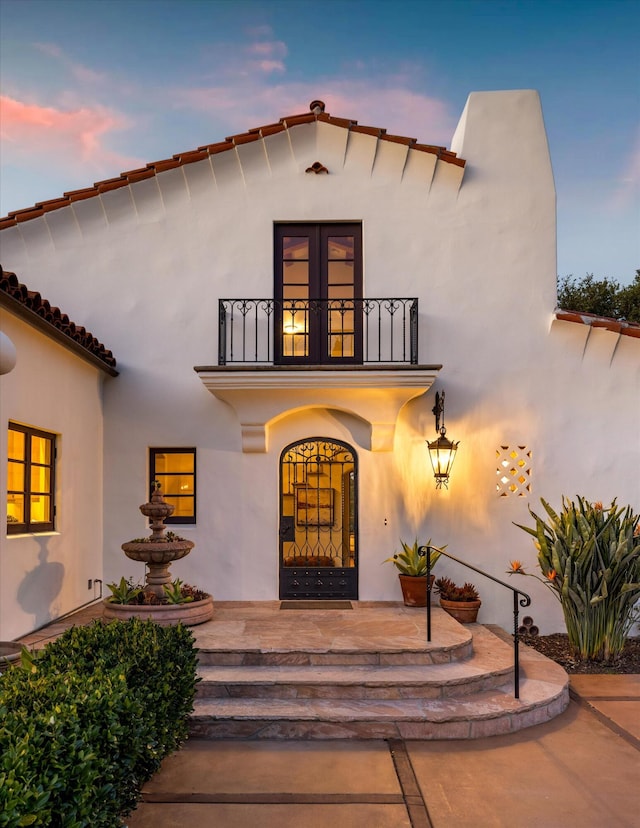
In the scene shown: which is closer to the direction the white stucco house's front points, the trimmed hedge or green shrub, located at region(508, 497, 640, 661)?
the trimmed hedge

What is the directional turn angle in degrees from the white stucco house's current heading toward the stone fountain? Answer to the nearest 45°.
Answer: approximately 45° to its right

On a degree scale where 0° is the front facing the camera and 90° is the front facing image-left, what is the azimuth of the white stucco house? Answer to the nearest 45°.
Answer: approximately 0°

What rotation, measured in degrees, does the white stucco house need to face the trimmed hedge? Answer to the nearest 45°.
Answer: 0° — it already faces it
